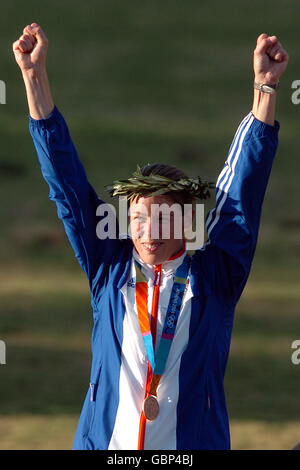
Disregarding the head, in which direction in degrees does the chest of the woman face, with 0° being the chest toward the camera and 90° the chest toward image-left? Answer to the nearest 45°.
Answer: approximately 0°
